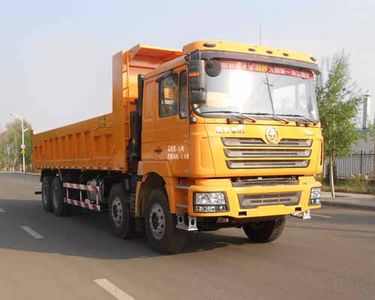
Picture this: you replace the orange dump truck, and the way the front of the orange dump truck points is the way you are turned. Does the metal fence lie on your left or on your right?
on your left

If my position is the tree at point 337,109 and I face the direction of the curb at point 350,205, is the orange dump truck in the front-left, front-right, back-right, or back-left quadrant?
front-right

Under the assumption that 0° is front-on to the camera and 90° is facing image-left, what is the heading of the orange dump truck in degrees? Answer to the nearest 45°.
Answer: approximately 315°

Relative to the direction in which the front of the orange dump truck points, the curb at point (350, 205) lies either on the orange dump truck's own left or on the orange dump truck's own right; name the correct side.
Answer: on the orange dump truck's own left

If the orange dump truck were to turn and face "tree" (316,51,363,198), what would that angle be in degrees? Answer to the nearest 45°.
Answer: approximately 90° to its left
